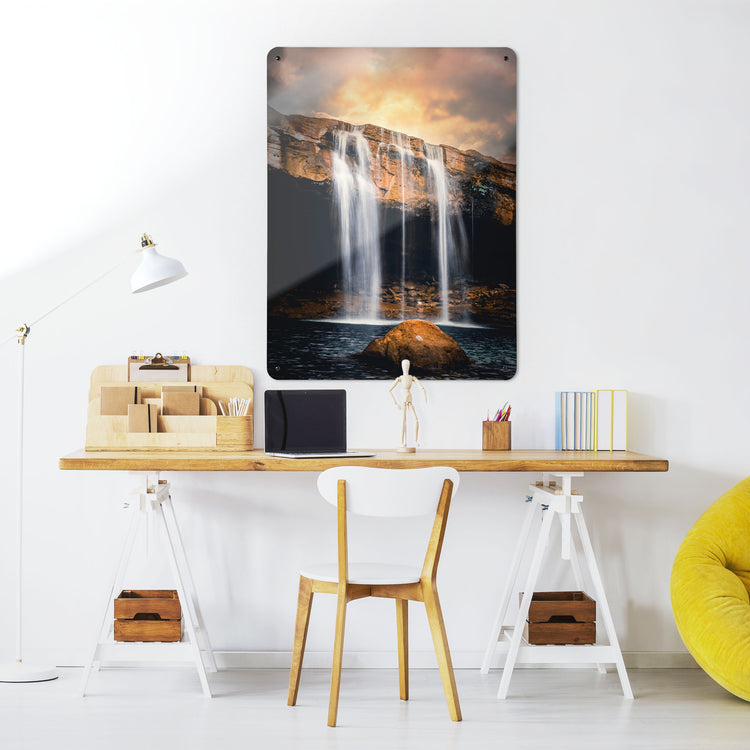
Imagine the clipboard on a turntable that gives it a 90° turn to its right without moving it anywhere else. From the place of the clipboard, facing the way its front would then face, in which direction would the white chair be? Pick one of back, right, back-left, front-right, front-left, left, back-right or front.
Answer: back-left

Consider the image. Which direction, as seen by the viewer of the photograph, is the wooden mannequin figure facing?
facing the viewer

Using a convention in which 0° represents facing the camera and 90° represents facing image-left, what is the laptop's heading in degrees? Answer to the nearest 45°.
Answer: approximately 315°

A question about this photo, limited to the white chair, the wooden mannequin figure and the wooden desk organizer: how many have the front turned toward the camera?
2

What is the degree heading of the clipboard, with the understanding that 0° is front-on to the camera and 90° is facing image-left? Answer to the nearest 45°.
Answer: approximately 0°

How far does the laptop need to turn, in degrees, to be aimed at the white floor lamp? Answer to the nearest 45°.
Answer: approximately 135° to its right

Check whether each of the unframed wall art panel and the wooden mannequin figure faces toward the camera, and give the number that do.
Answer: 2

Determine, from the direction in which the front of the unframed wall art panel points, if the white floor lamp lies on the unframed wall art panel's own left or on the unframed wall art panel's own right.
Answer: on the unframed wall art panel's own right

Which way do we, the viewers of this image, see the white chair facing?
facing away from the viewer and to the left of the viewer

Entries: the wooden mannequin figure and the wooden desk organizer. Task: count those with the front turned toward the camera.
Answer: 2

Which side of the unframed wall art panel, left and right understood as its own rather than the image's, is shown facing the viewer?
front
